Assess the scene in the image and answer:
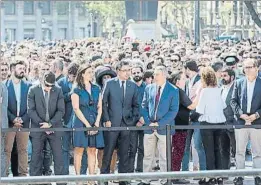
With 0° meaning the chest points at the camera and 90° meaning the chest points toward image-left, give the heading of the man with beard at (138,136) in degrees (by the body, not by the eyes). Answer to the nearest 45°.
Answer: approximately 0°

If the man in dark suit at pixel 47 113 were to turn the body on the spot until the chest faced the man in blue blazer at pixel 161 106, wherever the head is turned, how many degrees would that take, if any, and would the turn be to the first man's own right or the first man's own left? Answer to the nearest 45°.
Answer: approximately 90° to the first man's own left

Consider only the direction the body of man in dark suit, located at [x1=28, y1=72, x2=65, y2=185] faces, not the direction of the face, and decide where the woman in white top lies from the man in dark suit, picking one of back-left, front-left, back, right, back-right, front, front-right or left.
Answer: left

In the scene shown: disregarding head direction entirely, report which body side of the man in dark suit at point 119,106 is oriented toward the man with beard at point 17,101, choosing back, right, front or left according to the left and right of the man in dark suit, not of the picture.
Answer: right

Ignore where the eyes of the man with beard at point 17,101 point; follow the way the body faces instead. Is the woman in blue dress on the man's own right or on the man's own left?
on the man's own left

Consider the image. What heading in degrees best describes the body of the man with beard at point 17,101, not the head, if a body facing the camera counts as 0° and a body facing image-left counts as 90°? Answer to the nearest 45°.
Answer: approximately 0°

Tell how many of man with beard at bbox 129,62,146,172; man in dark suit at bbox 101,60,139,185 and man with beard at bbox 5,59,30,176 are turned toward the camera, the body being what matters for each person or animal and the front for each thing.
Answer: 3
